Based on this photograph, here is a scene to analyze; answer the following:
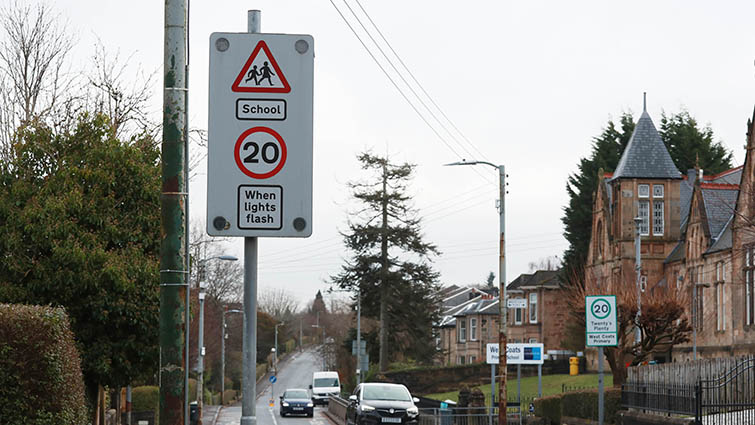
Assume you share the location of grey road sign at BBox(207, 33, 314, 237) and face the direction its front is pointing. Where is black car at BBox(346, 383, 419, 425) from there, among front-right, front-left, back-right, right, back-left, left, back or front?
back

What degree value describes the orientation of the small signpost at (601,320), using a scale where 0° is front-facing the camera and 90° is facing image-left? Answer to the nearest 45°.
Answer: approximately 0°

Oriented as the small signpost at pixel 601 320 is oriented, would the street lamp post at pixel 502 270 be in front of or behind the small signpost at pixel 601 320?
behind

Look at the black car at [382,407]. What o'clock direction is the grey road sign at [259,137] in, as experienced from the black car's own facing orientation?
The grey road sign is roughly at 12 o'clock from the black car.

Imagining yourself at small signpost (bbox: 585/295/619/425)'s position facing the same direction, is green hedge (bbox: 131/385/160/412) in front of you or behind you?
behind

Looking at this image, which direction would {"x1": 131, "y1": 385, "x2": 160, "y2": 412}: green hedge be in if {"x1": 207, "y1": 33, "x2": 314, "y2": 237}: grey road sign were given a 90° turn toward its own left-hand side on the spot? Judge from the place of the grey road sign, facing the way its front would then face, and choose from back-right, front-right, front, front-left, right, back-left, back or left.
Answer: left

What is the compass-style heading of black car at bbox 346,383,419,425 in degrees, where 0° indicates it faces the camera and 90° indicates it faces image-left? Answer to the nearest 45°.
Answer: approximately 0°

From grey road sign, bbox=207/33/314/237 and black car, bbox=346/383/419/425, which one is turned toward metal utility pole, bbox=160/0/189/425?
the black car
